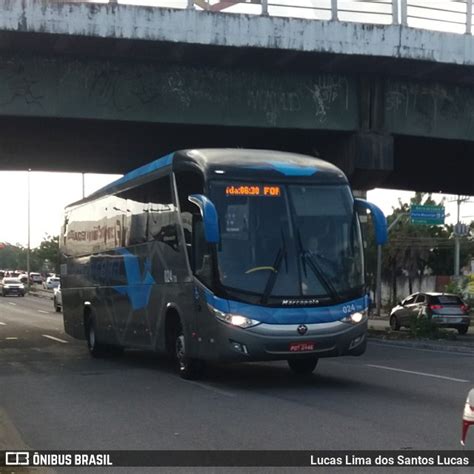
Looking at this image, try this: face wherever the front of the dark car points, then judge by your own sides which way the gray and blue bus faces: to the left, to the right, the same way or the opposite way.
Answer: the opposite way

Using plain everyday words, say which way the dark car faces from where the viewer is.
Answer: facing away from the viewer and to the left of the viewer

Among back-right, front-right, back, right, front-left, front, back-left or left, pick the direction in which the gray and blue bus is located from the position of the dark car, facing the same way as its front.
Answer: back-left

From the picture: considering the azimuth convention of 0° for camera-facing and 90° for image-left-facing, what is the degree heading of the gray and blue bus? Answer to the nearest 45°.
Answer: approximately 315°

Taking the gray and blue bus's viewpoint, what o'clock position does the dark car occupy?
The dark car is roughly at 8 o'clock from the gray and blue bus.

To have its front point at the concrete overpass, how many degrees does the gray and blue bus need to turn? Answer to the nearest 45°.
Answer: approximately 135° to its left
